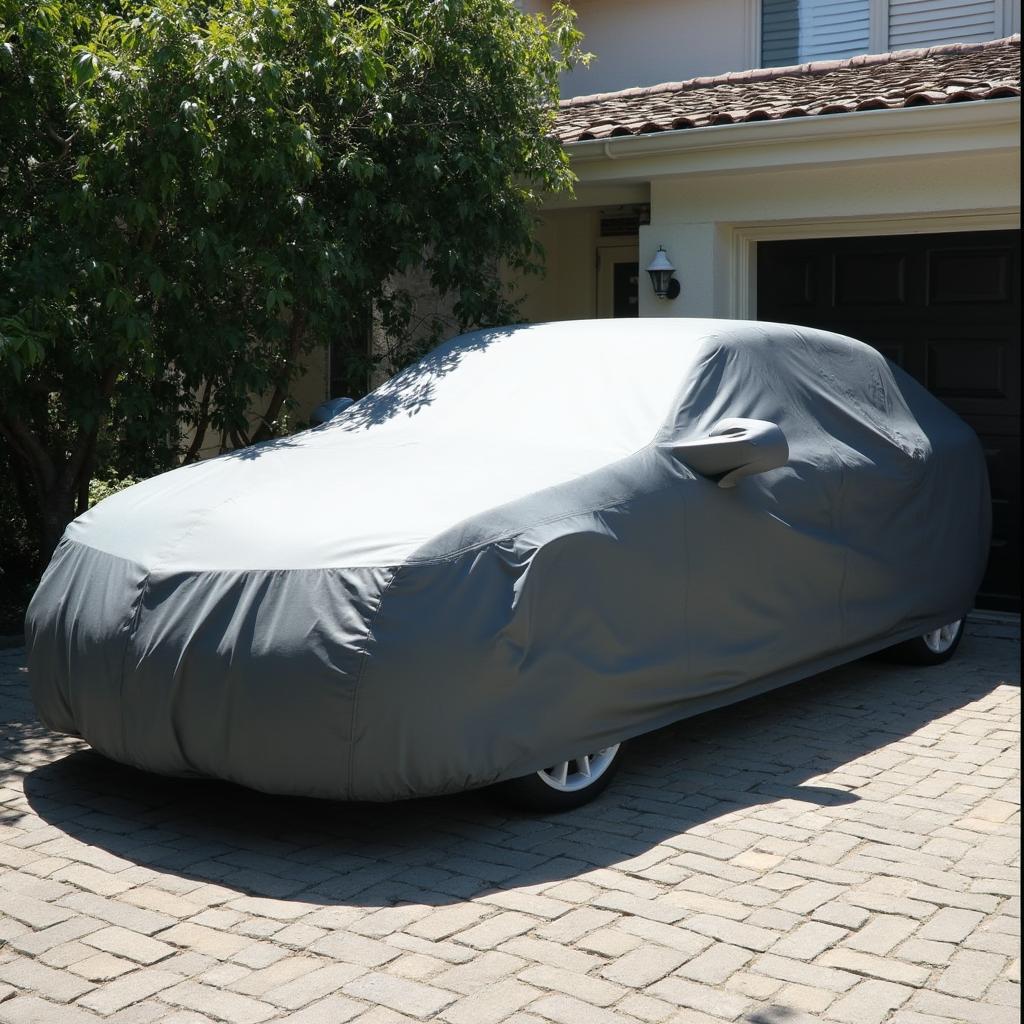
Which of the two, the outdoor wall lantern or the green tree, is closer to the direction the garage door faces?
the green tree

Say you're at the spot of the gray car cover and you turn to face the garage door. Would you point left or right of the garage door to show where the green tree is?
left

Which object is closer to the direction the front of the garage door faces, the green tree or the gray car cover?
the gray car cover

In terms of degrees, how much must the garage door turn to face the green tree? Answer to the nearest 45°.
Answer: approximately 45° to its right

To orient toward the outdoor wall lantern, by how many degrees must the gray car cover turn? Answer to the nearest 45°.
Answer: approximately 135° to its right

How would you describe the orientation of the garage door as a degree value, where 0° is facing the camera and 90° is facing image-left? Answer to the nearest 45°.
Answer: approximately 0°

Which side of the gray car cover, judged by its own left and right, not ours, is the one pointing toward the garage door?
back

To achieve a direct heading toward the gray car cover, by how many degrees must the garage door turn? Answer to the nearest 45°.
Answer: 0° — it already faces it

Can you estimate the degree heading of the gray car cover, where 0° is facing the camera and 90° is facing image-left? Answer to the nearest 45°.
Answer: approximately 45°
